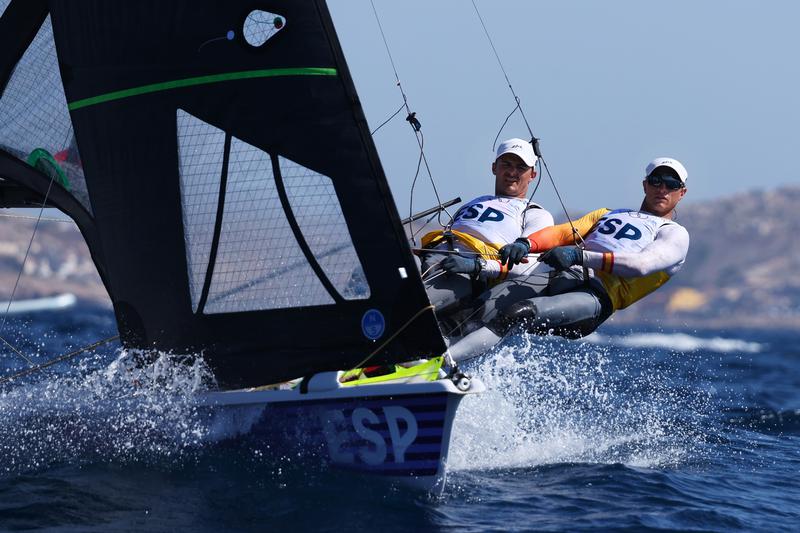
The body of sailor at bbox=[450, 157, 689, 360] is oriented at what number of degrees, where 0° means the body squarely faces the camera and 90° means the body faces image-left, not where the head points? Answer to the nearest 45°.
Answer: approximately 45°

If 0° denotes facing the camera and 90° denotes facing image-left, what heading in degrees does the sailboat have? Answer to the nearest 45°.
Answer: approximately 315°

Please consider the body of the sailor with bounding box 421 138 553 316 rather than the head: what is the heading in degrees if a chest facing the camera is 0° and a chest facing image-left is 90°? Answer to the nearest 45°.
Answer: approximately 45°
